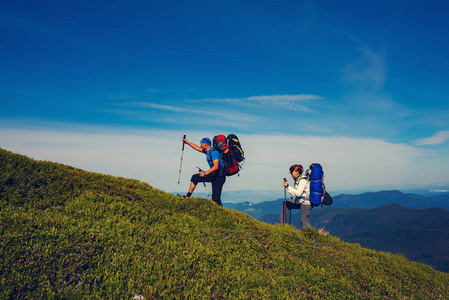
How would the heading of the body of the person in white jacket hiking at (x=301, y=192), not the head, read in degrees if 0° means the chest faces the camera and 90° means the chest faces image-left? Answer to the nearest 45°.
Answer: approximately 90°
